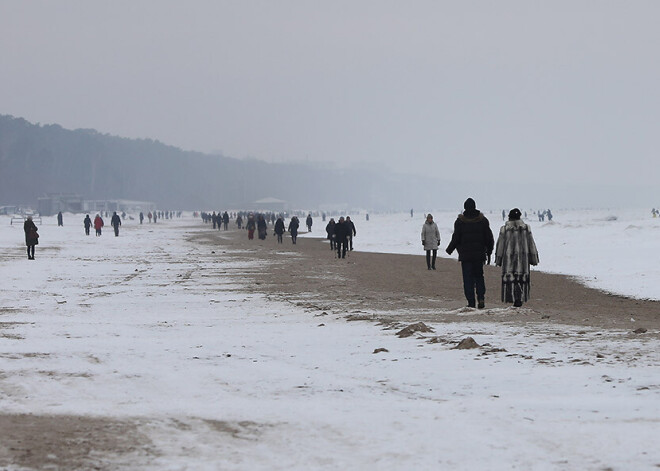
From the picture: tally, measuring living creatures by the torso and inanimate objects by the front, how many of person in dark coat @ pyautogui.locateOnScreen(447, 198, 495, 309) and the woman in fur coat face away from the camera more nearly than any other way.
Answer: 2

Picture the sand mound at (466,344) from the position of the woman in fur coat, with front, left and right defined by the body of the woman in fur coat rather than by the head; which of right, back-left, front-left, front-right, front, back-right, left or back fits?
back

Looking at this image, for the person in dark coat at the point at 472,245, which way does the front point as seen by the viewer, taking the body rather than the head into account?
away from the camera

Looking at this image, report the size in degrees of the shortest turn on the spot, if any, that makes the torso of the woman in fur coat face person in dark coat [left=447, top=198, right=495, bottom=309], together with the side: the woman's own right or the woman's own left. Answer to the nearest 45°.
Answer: approximately 90° to the woman's own left

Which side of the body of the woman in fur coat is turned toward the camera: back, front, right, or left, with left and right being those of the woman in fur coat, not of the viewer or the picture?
back

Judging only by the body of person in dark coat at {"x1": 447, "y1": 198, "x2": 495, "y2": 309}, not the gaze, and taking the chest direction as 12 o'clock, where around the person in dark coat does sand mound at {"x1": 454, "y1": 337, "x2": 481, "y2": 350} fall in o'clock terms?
The sand mound is roughly at 6 o'clock from the person in dark coat.

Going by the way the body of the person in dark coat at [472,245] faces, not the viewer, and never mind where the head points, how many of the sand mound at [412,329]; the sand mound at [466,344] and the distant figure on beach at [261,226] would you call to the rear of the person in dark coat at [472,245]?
2

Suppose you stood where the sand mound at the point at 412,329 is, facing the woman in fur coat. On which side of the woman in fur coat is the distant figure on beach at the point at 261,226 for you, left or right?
left

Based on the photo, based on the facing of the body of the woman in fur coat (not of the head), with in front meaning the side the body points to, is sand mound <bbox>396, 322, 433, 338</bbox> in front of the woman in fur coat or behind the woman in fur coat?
behind

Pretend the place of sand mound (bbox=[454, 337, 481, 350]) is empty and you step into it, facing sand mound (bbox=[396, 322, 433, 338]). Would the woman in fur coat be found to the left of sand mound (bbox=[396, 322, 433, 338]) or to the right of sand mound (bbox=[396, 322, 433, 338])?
right
